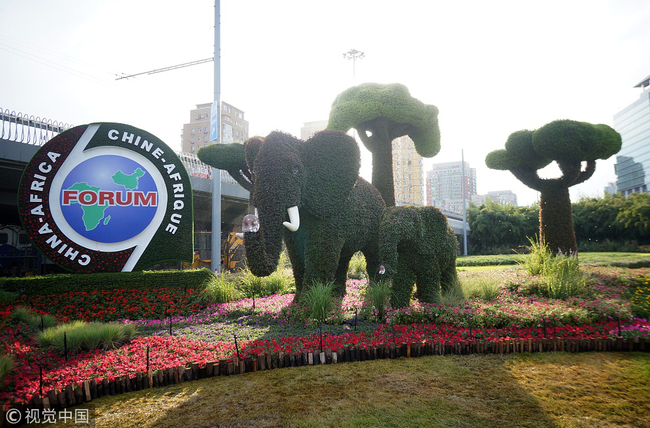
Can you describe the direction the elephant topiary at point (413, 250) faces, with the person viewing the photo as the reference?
facing the viewer and to the left of the viewer

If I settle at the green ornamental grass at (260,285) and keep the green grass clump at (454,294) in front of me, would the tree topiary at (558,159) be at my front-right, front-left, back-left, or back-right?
front-left

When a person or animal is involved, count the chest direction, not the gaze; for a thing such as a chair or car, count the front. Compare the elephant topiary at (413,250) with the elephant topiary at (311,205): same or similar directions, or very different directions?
same or similar directions

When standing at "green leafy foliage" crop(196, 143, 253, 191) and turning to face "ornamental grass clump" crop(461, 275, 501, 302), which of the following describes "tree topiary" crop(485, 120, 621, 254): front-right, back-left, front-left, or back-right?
front-left

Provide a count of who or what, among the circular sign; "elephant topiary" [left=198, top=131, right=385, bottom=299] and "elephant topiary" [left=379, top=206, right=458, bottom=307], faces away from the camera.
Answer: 0

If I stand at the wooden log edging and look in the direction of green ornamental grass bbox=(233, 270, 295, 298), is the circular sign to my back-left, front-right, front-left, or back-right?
front-left

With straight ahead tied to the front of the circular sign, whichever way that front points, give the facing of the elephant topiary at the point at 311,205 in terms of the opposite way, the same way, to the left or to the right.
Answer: to the right

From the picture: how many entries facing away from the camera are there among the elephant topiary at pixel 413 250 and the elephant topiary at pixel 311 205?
0

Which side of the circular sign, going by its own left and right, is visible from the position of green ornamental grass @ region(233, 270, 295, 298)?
left

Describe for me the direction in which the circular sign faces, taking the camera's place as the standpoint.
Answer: facing the viewer

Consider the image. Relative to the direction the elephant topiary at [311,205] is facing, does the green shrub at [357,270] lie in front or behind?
behind

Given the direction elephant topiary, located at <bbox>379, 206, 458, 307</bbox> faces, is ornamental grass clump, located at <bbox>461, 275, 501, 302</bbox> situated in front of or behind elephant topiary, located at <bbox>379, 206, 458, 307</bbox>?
behind

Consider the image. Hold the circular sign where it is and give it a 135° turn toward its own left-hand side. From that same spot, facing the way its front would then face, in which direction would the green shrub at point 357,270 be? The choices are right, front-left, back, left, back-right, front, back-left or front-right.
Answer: front-right

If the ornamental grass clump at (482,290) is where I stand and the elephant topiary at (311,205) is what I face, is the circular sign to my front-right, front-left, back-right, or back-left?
front-right

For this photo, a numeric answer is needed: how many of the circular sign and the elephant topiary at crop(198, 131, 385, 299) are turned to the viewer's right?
0

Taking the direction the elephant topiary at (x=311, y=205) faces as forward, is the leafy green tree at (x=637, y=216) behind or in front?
behind
